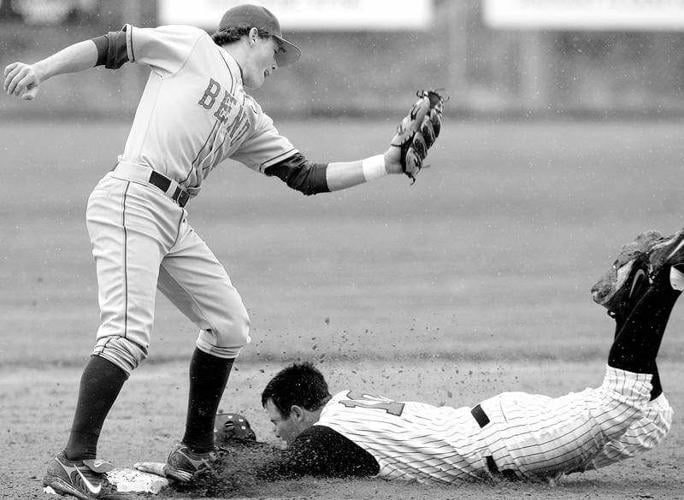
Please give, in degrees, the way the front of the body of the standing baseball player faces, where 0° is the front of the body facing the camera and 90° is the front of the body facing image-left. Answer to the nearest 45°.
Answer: approximately 315°

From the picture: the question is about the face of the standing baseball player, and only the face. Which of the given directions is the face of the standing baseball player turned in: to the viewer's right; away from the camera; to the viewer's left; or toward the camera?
to the viewer's right
